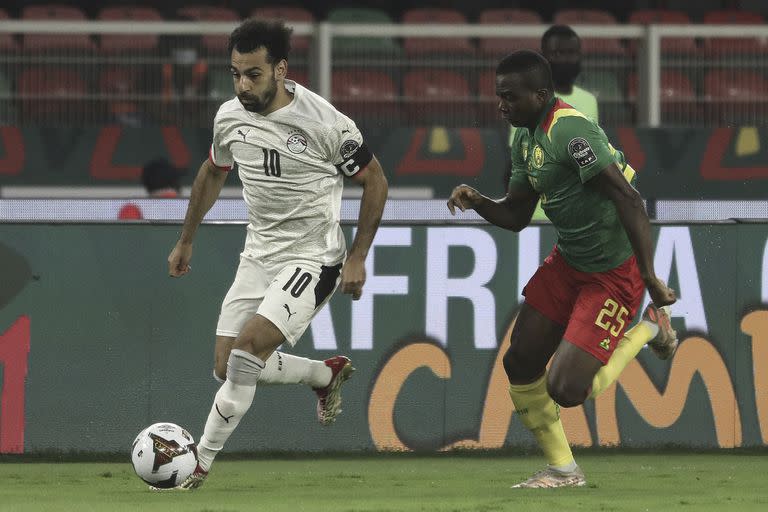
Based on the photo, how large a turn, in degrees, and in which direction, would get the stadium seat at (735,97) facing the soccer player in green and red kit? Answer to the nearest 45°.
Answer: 0° — it already faces them

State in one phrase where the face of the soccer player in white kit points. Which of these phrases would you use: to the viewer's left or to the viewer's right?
to the viewer's left

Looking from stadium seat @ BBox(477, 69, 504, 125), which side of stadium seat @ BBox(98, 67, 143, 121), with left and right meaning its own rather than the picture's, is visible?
left

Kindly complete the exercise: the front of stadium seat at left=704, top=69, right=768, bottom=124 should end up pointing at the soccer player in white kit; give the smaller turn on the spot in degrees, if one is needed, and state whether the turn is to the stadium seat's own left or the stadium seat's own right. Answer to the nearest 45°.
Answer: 0° — it already faces them

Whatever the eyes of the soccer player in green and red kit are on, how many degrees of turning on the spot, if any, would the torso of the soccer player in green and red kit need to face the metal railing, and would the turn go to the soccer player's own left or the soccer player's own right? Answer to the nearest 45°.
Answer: approximately 135° to the soccer player's own right

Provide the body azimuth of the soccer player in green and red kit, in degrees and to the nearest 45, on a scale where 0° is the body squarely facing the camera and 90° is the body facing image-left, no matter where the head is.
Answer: approximately 45°

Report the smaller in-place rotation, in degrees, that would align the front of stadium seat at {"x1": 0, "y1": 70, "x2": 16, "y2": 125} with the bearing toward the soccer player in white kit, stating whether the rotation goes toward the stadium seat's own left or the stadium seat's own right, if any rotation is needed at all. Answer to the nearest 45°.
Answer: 0° — it already faces them

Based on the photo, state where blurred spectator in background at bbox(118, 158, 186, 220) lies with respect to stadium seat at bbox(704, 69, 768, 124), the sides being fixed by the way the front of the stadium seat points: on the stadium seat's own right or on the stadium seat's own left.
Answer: on the stadium seat's own right

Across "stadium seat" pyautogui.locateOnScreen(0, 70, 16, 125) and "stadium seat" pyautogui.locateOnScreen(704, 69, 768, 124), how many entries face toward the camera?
2

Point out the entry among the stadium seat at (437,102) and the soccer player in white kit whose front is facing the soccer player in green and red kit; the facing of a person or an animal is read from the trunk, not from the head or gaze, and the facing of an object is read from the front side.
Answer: the stadium seat
